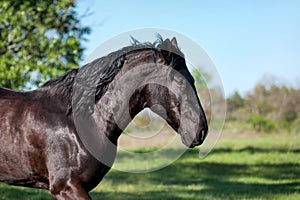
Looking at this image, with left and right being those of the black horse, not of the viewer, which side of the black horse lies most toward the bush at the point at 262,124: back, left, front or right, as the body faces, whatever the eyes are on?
left

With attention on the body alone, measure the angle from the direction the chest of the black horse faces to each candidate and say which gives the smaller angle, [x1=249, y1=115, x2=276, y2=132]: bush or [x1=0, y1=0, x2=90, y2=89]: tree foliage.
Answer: the bush

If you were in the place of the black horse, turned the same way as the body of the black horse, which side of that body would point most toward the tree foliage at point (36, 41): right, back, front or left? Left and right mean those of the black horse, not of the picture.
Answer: left

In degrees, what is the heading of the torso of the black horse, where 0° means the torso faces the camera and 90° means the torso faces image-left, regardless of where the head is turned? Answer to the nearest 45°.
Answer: approximately 270°
